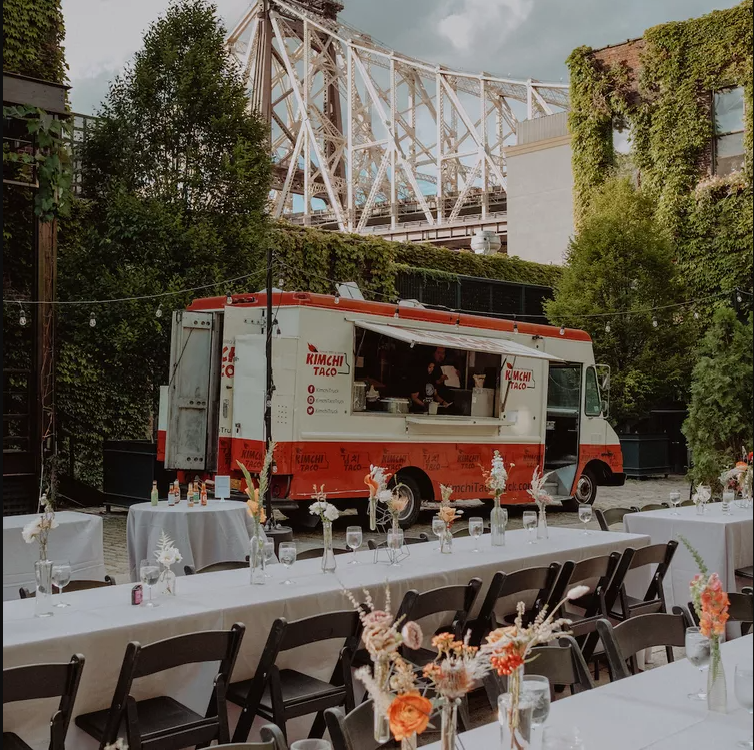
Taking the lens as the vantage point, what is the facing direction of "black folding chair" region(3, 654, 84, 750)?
facing away from the viewer and to the left of the viewer

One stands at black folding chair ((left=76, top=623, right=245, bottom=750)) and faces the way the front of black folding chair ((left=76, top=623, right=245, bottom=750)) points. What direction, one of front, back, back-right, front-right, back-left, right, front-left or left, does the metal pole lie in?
front-right

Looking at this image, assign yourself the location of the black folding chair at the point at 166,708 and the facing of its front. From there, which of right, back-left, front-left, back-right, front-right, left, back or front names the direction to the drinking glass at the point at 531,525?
right

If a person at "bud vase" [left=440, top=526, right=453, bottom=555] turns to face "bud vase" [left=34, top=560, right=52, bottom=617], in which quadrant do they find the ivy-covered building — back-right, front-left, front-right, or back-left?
back-right

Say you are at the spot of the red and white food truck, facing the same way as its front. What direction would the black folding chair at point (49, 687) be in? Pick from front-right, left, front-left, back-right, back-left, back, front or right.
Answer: back-right

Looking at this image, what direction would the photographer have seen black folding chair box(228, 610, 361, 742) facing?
facing away from the viewer and to the left of the viewer

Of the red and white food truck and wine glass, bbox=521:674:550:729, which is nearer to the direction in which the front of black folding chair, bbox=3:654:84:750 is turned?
the red and white food truck

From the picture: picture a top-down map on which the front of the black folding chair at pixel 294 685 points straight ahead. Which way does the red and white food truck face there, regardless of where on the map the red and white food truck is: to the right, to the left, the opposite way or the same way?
to the right

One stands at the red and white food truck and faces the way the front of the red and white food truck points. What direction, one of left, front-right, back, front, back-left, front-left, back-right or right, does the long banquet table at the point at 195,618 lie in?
back-right

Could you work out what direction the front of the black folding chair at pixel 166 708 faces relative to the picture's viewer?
facing away from the viewer and to the left of the viewer

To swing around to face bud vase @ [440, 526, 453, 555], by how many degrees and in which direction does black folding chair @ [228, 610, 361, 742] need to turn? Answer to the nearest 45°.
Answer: approximately 90° to its right

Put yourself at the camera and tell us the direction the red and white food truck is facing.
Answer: facing away from the viewer and to the right of the viewer

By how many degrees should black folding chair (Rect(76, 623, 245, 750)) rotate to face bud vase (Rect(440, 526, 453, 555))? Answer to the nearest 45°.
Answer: approximately 90° to its right

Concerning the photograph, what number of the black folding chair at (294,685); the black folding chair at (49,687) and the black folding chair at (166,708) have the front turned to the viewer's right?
0

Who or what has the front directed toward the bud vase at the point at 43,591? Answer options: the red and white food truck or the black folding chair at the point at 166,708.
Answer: the black folding chair

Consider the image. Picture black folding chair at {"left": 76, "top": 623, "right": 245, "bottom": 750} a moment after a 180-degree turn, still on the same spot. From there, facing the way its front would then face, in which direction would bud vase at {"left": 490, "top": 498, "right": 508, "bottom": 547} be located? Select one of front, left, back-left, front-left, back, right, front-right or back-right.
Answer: left

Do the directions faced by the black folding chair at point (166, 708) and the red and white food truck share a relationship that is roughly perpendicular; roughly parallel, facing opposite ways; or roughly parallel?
roughly perpendicular

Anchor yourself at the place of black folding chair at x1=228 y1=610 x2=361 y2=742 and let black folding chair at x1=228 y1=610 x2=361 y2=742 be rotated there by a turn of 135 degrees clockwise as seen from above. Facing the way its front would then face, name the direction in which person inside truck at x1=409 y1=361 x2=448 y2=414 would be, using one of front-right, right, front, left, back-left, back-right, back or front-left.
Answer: left
